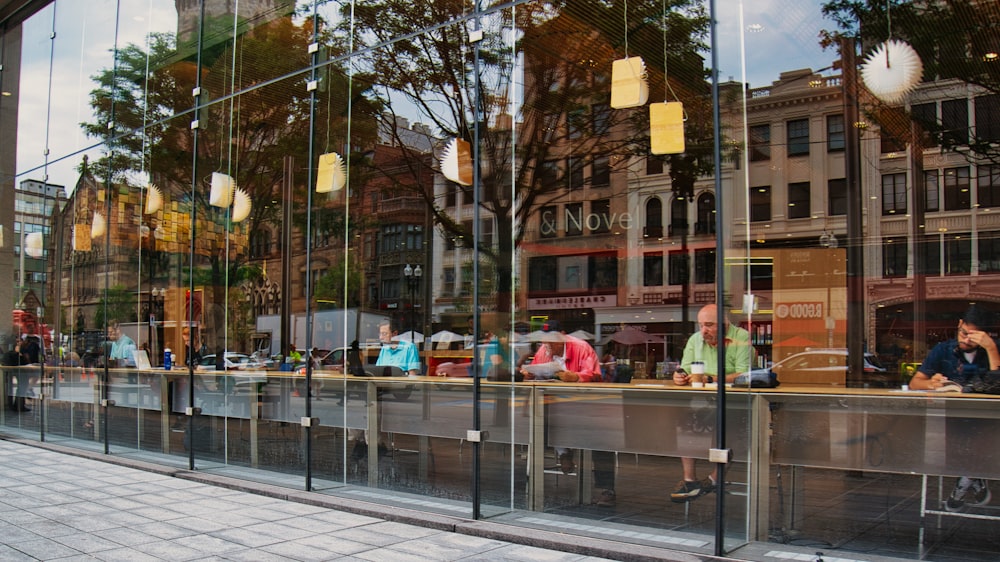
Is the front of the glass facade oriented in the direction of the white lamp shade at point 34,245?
no

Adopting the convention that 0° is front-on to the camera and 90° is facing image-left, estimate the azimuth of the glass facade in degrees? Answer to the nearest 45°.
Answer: approximately 45°

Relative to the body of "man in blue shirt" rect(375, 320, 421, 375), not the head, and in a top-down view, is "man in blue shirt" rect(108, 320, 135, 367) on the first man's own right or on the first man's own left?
on the first man's own right

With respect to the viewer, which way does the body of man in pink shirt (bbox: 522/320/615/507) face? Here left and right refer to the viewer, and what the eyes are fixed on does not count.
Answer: facing the viewer and to the left of the viewer

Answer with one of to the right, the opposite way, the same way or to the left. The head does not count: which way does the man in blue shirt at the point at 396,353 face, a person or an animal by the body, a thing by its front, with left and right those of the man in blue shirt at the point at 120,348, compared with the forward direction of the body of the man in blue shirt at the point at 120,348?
the same way

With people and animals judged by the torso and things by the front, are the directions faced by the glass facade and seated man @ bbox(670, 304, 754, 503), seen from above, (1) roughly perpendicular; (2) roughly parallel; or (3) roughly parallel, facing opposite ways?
roughly parallel

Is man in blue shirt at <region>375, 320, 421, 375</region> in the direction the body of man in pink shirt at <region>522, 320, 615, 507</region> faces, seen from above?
no

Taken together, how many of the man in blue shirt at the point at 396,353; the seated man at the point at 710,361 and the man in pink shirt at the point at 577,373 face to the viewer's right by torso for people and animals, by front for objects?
0

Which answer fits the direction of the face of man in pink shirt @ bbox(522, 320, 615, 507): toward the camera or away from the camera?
toward the camera

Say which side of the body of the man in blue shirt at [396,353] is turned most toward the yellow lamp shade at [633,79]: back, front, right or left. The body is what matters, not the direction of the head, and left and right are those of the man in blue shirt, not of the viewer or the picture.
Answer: left

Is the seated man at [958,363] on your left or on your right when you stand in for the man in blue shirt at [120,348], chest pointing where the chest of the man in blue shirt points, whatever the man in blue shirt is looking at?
on your left

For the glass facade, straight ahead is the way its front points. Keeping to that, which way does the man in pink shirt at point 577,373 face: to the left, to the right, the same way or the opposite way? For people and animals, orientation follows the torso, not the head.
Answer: the same way

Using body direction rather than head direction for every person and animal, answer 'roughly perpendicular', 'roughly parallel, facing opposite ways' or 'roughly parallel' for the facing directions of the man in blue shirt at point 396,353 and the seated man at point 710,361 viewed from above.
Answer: roughly parallel

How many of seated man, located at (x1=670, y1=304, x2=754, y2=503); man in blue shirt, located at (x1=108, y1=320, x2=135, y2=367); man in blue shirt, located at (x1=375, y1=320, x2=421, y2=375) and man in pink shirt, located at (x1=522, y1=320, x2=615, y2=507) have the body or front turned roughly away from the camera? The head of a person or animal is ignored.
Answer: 0

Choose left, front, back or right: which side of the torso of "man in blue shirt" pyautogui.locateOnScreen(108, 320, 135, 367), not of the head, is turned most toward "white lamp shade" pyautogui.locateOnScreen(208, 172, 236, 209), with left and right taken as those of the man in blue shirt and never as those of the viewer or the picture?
left
